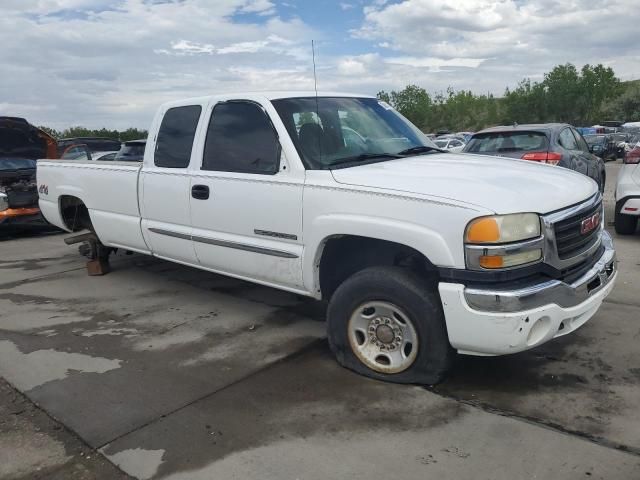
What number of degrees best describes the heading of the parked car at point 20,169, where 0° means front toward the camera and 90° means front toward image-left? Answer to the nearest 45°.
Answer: approximately 0°

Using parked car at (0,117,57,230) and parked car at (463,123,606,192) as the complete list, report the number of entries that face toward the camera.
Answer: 1

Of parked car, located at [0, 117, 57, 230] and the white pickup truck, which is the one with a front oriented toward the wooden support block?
the parked car

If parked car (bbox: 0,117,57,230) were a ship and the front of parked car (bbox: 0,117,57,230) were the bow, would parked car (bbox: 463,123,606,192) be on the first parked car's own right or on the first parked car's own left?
on the first parked car's own left

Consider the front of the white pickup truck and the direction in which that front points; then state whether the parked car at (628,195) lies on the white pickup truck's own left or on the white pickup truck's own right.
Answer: on the white pickup truck's own left

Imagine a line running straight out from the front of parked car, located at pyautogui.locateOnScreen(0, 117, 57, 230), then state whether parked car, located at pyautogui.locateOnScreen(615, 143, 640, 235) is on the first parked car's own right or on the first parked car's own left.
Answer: on the first parked car's own left

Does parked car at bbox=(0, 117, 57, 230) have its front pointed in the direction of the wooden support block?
yes

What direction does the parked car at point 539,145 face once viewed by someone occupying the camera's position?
facing away from the viewer and to the right of the viewer

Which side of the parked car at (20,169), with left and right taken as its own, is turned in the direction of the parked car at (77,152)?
back

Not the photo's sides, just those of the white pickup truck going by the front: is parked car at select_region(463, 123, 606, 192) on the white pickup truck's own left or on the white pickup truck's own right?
on the white pickup truck's own left

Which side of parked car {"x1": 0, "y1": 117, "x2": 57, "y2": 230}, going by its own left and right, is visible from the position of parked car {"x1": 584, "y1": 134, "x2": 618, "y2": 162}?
left

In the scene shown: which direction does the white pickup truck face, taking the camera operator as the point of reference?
facing the viewer and to the right of the viewer

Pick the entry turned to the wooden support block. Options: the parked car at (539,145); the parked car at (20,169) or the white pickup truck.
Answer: the parked car at (20,169)
